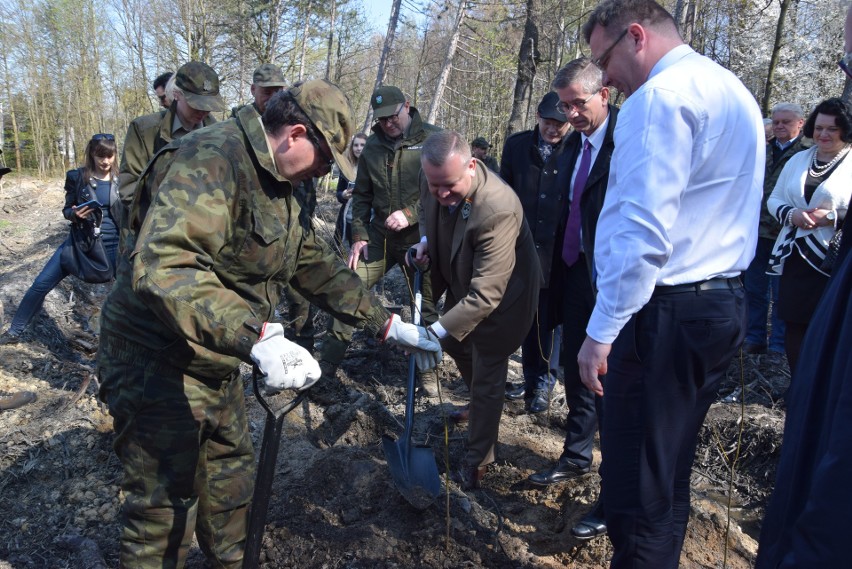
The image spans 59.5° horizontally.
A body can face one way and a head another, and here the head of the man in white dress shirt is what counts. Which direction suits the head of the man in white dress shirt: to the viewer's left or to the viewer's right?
to the viewer's left

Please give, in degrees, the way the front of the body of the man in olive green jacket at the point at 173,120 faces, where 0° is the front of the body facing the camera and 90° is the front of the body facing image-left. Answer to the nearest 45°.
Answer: approximately 315°

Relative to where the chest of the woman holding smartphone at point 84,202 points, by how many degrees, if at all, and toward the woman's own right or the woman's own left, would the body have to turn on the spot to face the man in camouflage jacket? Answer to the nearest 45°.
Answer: approximately 45° to the woman's own right

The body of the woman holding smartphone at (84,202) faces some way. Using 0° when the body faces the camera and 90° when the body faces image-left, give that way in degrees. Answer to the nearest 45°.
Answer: approximately 315°

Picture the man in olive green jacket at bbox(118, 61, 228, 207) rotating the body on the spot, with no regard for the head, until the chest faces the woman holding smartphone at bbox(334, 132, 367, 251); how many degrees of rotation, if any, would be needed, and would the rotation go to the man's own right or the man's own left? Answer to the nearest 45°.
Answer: approximately 90° to the man's own left

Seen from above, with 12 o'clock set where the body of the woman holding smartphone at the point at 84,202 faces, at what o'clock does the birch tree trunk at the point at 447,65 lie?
The birch tree trunk is roughly at 9 o'clock from the woman holding smartphone.

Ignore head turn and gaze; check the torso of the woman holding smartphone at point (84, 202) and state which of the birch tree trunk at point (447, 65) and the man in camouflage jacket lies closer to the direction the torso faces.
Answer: the man in camouflage jacket

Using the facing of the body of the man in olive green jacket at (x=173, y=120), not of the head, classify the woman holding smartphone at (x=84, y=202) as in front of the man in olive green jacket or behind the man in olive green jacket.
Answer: behind

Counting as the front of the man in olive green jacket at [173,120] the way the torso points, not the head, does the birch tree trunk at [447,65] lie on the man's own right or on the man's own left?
on the man's own left

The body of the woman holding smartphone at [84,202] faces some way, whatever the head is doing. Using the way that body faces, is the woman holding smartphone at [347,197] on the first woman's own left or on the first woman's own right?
on the first woman's own left
